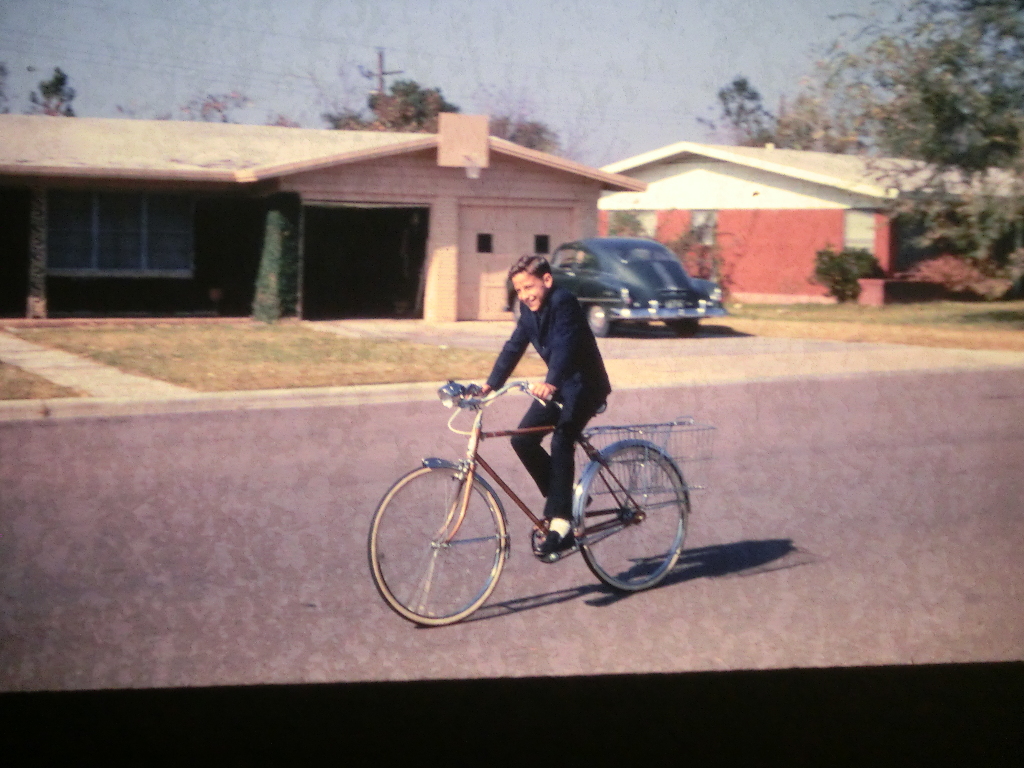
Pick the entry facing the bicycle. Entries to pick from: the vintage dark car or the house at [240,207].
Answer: the house

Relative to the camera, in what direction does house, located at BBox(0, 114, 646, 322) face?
facing the viewer

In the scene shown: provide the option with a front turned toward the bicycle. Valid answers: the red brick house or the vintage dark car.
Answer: the red brick house

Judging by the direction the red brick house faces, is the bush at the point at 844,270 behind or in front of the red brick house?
in front

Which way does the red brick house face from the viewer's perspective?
toward the camera
